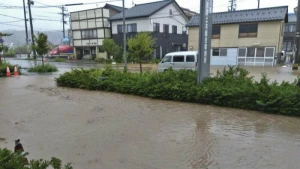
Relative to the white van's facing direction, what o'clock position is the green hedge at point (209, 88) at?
The green hedge is roughly at 9 o'clock from the white van.

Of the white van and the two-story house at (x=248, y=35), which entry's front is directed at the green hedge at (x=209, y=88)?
the two-story house

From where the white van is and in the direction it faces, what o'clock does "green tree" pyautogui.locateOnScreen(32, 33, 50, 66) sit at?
The green tree is roughly at 12 o'clock from the white van.

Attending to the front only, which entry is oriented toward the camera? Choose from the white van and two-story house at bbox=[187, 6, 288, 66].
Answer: the two-story house

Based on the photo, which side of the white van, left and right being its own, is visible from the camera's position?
left

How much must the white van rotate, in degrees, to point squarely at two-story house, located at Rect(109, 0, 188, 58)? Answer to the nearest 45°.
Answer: approximately 90° to its right

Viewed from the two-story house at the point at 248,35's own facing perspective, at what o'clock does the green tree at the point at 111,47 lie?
The green tree is roughly at 3 o'clock from the two-story house.

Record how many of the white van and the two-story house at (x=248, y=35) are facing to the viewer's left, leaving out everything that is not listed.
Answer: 1

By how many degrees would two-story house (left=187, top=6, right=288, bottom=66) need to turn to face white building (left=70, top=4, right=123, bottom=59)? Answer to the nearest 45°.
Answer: approximately 90° to its right

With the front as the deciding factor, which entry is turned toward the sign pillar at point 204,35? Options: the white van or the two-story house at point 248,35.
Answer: the two-story house

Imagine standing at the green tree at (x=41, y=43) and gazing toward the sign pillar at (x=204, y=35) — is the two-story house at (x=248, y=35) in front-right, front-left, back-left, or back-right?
front-left

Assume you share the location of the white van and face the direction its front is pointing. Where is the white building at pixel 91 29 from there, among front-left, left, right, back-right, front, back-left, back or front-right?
front-right

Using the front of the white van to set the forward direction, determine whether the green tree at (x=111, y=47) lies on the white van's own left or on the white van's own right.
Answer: on the white van's own right

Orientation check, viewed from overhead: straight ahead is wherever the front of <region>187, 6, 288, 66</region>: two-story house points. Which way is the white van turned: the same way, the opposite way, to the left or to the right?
to the right

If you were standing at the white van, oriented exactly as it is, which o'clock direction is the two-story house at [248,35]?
The two-story house is roughly at 4 o'clock from the white van.

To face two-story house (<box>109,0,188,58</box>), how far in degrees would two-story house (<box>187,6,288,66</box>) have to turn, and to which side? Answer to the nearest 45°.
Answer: approximately 90° to its right

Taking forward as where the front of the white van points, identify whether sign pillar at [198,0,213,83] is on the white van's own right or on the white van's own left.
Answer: on the white van's own left

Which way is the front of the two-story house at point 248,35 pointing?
toward the camera

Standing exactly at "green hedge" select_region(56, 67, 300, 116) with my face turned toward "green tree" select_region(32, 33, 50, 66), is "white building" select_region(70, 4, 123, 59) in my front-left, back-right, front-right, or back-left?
front-right
